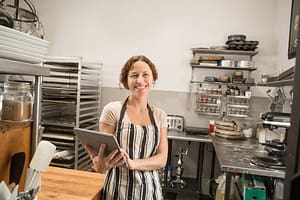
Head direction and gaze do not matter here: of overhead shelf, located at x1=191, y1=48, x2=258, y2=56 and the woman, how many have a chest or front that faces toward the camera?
2

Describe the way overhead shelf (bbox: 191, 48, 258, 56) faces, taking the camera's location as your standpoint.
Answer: facing the viewer

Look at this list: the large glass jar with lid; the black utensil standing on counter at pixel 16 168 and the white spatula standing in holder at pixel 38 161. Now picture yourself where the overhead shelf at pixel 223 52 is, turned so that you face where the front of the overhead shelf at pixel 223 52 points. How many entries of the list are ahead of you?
3

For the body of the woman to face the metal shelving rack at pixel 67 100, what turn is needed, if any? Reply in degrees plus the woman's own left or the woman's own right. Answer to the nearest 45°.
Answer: approximately 135° to the woman's own right

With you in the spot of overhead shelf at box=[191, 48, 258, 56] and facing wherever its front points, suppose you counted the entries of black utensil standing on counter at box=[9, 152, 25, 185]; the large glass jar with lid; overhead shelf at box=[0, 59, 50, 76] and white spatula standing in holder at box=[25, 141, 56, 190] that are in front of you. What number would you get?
4

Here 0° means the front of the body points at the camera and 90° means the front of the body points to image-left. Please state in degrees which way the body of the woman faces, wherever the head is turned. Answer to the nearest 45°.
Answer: approximately 0°

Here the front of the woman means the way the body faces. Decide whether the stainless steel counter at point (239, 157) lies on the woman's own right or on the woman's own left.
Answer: on the woman's own left

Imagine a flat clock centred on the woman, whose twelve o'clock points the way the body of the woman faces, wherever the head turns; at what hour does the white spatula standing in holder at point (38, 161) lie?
The white spatula standing in holder is roughly at 1 o'clock from the woman.

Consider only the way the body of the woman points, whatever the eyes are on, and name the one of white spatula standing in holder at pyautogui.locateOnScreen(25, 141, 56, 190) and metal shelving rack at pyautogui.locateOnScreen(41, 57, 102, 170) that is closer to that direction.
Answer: the white spatula standing in holder
